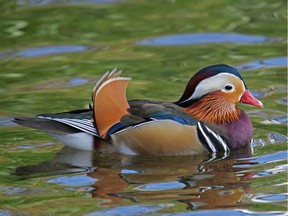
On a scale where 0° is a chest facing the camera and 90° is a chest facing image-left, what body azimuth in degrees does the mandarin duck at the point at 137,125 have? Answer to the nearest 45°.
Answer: approximately 270°
